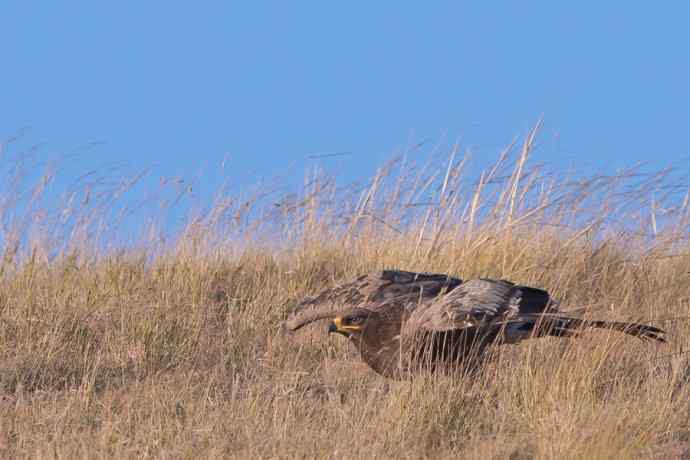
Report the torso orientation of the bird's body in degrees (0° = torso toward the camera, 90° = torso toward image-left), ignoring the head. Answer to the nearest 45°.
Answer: approximately 90°
